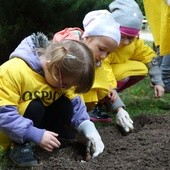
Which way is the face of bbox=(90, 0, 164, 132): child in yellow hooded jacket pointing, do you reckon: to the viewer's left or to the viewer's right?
to the viewer's left

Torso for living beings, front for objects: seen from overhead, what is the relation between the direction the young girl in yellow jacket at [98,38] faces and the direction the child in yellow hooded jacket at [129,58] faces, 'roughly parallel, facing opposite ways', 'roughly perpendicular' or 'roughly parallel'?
roughly parallel
